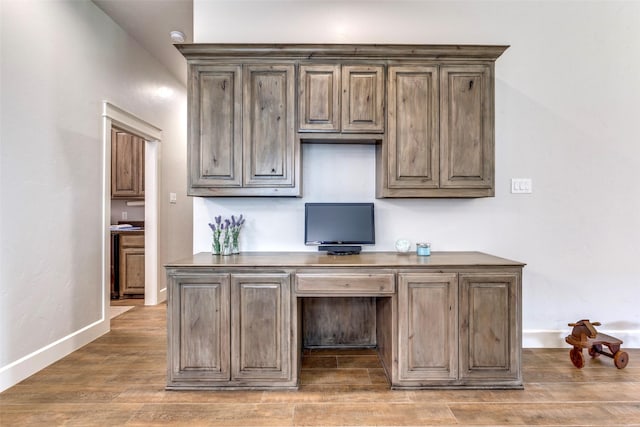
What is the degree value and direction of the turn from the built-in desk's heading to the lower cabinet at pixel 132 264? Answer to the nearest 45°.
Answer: approximately 135° to its right

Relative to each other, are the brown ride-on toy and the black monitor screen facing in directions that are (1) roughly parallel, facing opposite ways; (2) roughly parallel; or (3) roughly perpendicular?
roughly perpendicular

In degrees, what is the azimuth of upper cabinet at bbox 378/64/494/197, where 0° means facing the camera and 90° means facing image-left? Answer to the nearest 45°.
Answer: approximately 0°

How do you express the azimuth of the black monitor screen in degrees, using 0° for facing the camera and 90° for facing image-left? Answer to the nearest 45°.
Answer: approximately 0°

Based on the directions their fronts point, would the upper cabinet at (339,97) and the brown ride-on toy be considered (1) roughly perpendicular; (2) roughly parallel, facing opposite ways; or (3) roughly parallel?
roughly perpendicular

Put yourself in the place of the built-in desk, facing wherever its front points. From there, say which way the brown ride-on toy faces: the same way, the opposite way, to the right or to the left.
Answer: to the right

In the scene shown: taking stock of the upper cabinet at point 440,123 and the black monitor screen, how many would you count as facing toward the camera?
2

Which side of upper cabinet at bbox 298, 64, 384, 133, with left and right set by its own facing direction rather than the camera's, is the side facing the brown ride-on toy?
left

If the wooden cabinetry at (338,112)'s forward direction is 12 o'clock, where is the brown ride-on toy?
The brown ride-on toy is roughly at 9 o'clock from the wooden cabinetry.

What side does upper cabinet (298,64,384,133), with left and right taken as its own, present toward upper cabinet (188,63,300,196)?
right

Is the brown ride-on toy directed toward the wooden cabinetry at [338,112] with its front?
yes

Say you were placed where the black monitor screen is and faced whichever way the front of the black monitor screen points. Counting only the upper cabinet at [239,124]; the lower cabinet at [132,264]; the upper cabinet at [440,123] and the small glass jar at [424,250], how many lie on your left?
2
